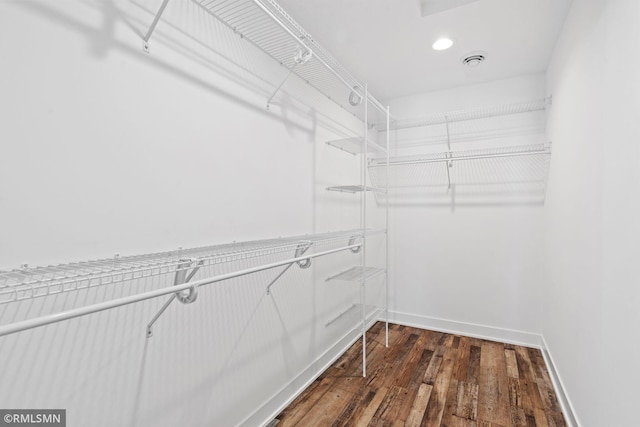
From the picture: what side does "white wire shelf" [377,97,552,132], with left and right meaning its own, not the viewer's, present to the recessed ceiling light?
front

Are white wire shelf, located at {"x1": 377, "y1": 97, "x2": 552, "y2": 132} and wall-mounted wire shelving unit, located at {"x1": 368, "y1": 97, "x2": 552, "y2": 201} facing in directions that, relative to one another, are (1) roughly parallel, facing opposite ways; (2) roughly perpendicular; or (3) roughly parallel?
roughly parallel

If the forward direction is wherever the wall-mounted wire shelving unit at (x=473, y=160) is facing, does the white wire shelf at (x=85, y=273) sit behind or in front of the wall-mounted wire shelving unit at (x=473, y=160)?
in front

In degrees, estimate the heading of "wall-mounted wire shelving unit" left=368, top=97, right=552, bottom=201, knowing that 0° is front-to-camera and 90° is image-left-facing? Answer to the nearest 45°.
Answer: approximately 0°

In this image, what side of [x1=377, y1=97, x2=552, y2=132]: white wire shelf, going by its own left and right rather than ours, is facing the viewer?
front
